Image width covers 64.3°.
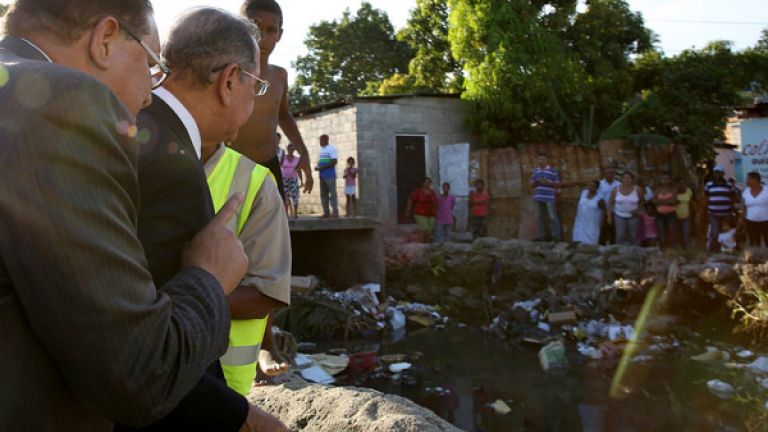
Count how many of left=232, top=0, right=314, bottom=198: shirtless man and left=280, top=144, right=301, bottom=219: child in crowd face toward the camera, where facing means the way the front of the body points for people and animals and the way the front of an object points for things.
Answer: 2

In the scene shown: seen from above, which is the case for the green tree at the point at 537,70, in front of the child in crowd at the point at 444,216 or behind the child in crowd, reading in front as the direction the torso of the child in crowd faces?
behind

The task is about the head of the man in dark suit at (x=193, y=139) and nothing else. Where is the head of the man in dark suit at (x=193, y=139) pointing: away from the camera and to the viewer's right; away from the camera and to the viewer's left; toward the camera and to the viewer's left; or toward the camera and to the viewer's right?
away from the camera and to the viewer's right

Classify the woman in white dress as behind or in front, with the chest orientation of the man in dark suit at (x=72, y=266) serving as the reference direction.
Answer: in front

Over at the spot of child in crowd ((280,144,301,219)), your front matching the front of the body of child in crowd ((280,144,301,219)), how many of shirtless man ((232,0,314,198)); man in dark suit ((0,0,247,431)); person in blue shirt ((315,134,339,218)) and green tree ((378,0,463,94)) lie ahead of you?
2

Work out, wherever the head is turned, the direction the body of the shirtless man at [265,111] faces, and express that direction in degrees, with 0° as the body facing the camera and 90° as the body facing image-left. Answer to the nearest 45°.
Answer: approximately 0°

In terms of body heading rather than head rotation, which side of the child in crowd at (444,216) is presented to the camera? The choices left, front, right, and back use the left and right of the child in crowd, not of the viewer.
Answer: front

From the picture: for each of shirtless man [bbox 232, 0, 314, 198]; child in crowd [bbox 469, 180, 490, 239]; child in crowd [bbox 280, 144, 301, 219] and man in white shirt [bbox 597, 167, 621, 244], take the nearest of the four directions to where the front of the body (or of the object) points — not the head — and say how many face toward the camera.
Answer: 4

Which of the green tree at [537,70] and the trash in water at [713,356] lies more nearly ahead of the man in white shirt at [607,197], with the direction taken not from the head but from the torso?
the trash in water

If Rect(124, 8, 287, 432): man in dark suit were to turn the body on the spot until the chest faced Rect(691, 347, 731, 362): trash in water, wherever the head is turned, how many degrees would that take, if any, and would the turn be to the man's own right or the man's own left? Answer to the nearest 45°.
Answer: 0° — they already face it

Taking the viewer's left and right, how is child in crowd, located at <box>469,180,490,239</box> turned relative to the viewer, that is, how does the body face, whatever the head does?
facing the viewer

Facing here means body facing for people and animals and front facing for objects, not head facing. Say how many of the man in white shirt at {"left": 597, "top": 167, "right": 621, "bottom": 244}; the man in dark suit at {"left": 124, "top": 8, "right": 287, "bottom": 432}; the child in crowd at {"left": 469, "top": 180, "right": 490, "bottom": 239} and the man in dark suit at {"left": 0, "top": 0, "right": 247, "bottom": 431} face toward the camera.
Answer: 2

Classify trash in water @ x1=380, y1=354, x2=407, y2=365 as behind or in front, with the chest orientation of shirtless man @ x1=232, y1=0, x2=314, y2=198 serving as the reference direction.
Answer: behind

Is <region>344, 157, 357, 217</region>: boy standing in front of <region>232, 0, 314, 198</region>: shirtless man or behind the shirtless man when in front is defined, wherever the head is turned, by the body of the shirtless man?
behind

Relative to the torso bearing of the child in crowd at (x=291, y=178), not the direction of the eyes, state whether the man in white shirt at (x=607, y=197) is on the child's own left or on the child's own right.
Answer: on the child's own left
